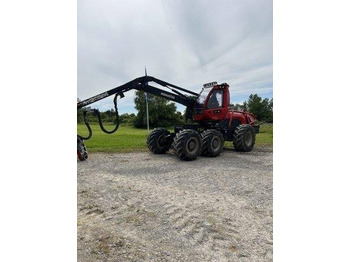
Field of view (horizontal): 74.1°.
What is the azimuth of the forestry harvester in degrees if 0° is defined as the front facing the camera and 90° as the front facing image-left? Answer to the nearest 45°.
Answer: approximately 45°
